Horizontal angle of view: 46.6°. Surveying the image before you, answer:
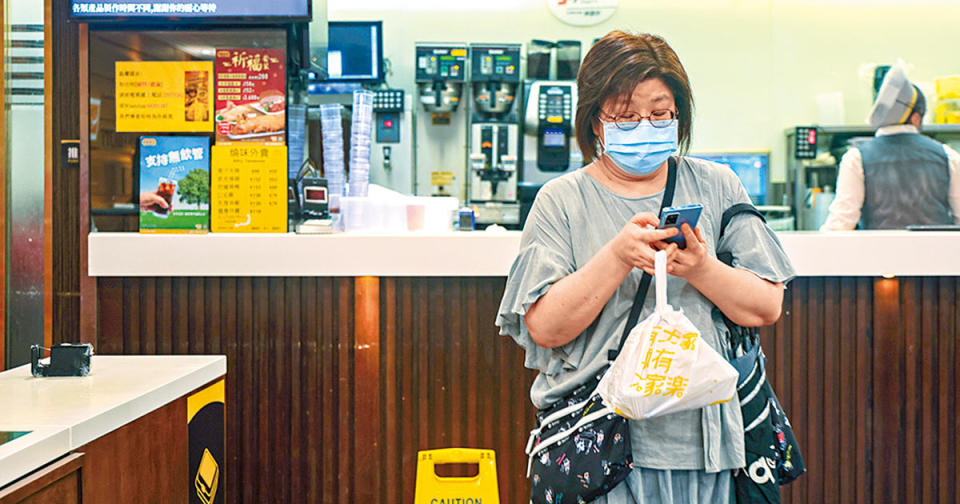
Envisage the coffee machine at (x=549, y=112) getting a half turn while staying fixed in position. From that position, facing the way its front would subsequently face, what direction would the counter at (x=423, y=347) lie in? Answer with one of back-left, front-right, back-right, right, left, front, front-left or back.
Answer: back

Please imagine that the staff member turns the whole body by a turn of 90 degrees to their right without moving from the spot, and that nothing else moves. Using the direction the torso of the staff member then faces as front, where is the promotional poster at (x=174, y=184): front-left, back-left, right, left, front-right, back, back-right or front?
back-right

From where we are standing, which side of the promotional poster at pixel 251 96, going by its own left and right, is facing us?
front

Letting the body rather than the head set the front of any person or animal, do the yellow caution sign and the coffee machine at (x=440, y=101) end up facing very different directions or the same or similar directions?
same or similar directions

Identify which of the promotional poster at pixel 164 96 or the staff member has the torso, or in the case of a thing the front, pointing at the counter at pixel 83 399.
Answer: the promotional poster

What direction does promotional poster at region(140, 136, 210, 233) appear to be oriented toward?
toward the camera

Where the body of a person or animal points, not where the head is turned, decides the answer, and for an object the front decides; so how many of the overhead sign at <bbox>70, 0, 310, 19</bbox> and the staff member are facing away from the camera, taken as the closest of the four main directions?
1

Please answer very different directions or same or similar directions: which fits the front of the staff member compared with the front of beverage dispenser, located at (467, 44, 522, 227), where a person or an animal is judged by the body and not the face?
very different directions

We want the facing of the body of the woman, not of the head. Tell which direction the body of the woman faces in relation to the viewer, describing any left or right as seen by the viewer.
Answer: facing the viewer

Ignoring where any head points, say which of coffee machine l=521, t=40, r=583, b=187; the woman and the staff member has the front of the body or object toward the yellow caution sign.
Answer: the coffee machine

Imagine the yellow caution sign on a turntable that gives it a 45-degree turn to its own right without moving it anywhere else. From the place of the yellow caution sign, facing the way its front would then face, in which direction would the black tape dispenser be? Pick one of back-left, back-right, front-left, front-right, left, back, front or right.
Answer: front

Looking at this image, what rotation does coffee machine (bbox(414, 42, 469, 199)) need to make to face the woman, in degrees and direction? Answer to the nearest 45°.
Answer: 0° — it already faces them

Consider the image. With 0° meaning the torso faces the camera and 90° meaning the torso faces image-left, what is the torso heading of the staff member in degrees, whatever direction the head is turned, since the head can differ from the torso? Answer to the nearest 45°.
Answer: approximately 180°
